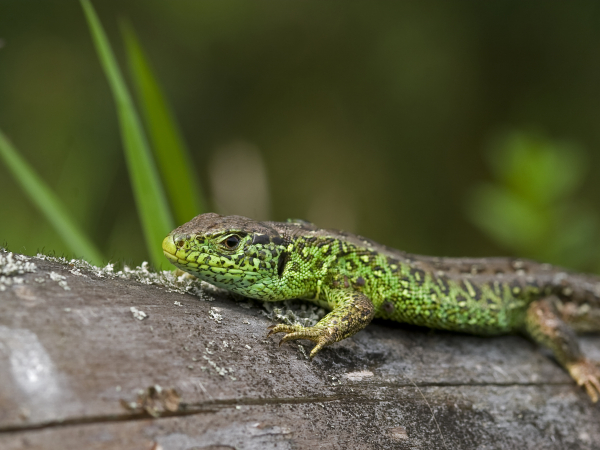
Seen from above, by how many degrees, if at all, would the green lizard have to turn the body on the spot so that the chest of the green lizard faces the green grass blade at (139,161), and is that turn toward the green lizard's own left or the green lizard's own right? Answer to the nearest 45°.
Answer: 0° — it already faces it

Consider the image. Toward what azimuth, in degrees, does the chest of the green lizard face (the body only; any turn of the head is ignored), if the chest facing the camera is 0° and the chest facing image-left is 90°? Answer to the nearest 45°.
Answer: approximately 90°
